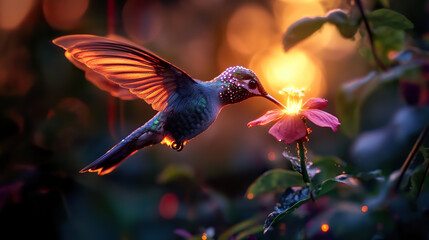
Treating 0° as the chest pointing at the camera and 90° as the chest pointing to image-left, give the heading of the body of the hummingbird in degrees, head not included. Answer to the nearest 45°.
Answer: approximately 270°
